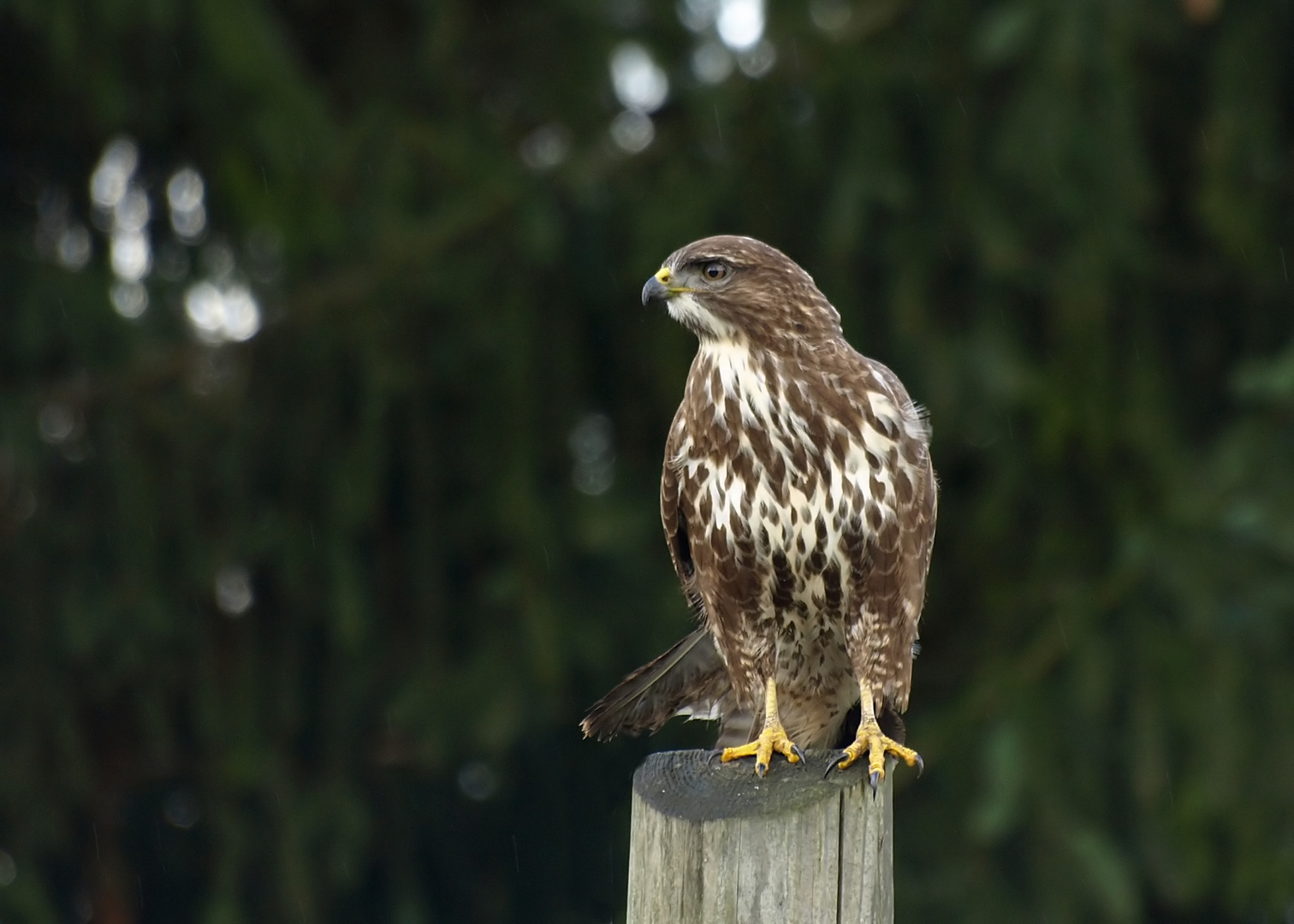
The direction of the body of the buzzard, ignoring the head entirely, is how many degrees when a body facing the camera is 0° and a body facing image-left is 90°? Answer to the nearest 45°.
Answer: approximately 0°
